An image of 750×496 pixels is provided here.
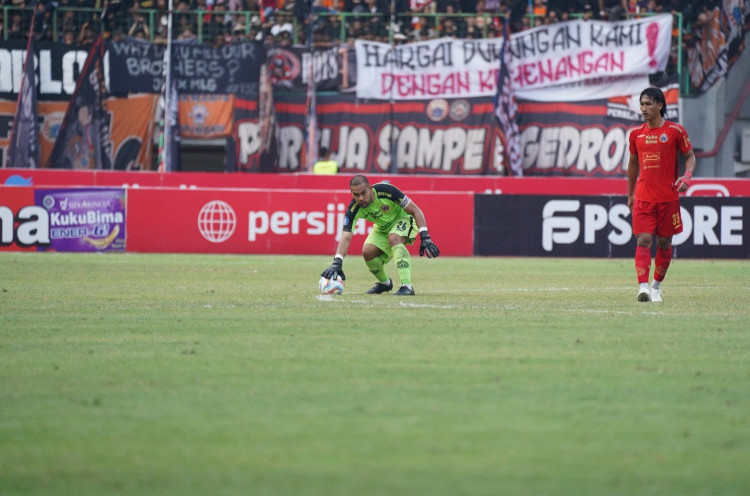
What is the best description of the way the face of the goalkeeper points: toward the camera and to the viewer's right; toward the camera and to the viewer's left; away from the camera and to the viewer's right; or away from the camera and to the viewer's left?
toward the camera and to the viewer's left

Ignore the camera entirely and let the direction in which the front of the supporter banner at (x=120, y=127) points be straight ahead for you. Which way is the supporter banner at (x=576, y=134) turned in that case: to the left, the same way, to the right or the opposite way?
the same way

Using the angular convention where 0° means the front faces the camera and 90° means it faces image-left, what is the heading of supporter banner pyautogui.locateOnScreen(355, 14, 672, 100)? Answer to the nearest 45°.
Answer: approximately 0°

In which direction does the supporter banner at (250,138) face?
toward the camera

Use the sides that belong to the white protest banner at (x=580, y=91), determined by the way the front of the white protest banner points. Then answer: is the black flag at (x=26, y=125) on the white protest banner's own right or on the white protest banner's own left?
on the white protest banner's own right

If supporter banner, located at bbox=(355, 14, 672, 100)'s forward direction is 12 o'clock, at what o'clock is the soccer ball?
The soccer ball is roughly at 12 o'clock from the supporter banner.

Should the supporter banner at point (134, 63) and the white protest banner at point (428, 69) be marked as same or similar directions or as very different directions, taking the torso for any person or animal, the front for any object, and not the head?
same or similar directions

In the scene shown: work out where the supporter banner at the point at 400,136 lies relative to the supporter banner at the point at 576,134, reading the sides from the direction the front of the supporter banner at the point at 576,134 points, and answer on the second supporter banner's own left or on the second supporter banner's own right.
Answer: on the second supporter banner's own right

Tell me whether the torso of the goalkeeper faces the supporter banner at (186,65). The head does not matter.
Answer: no

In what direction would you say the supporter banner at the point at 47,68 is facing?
toward the camera

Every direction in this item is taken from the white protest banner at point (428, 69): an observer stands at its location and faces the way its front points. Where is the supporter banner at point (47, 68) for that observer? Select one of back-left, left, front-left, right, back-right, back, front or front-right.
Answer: right

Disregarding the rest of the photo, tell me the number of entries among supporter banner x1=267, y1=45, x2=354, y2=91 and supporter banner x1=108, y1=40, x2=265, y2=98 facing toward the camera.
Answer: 2

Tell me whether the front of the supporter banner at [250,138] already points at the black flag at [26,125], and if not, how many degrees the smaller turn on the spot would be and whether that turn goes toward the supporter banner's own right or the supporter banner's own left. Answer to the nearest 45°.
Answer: approximately 90° to the supporter banner's own right

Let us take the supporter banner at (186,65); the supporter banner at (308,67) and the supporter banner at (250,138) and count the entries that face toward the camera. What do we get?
3

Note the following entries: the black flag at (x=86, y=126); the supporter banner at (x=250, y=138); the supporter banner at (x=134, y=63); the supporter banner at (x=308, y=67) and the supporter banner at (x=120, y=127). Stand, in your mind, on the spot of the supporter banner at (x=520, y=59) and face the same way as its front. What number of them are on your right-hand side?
5

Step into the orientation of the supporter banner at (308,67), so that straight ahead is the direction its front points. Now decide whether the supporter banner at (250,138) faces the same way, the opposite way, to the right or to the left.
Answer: the same way
